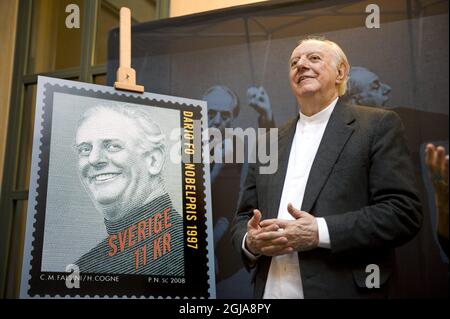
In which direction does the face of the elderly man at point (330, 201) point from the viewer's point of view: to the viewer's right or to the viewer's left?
to the viewer's left

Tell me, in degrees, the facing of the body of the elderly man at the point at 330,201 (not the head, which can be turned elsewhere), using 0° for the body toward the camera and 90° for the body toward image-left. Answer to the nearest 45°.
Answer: approximately 45°

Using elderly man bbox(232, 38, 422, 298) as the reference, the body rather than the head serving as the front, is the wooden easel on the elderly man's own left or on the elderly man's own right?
on the elderly man's own right
